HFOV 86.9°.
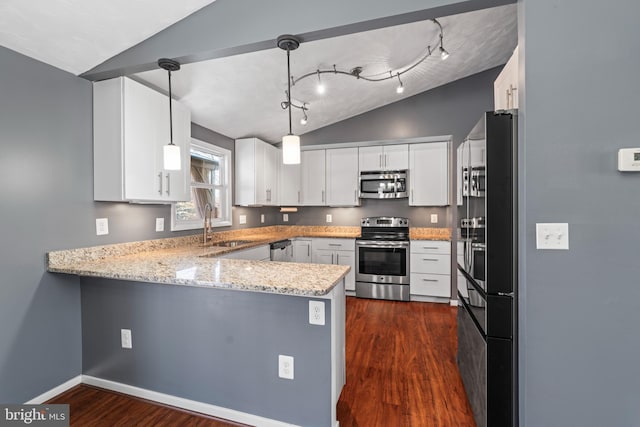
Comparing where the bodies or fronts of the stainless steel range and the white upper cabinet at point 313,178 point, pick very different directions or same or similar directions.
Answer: same or similar directions

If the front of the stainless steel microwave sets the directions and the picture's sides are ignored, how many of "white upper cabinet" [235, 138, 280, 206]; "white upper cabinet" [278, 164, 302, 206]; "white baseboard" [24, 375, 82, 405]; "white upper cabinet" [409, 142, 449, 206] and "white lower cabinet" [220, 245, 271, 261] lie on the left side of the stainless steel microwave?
1

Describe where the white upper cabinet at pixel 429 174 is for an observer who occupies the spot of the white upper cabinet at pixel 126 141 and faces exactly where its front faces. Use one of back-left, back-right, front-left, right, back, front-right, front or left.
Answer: front-left

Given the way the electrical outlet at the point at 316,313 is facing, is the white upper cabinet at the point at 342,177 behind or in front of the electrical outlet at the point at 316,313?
behind

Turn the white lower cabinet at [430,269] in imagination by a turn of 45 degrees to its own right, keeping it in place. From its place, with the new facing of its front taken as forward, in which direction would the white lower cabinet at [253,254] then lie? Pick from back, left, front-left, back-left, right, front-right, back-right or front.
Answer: front

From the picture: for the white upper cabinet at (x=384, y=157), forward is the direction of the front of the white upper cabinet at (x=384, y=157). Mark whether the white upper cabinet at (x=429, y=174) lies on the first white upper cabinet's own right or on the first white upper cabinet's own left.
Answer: on the first white upper cabinet's own left

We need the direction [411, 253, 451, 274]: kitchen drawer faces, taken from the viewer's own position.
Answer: facing the viewer

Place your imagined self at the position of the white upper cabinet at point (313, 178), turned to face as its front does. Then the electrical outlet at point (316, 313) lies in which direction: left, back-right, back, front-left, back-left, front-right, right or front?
front

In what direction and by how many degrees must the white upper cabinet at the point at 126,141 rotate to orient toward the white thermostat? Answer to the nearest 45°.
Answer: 0° — it already faces it

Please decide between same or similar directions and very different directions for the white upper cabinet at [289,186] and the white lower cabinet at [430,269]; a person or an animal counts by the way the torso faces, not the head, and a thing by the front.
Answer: same or similar directions

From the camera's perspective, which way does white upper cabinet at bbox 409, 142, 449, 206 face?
toward the camera

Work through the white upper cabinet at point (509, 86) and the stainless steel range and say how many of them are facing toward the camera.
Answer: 1

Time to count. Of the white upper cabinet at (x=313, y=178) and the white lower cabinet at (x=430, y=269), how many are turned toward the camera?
2
